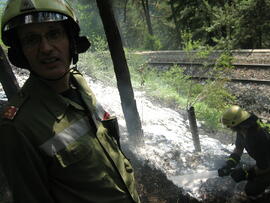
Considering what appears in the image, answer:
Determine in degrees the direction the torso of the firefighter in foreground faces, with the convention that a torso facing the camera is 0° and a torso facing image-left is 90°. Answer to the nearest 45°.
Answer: approximately 315°

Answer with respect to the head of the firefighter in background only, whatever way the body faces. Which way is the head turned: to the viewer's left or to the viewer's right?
to the viewer's left

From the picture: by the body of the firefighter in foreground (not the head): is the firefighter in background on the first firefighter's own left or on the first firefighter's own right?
on the first firefighter's own left
